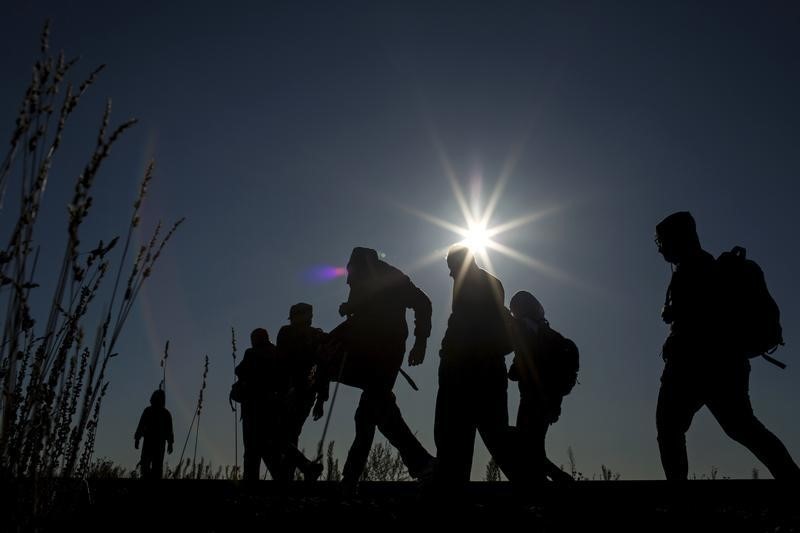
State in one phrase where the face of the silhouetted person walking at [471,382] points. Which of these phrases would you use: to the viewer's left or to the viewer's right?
to the viewer's left

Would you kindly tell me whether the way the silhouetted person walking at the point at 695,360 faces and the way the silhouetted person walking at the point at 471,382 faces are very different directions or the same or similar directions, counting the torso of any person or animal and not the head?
same or similar directions

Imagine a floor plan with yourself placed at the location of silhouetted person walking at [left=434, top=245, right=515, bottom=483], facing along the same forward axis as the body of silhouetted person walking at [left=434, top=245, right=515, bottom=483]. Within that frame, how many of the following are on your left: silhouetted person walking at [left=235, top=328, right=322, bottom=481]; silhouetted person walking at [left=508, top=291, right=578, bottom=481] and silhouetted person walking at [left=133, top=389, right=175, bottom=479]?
0

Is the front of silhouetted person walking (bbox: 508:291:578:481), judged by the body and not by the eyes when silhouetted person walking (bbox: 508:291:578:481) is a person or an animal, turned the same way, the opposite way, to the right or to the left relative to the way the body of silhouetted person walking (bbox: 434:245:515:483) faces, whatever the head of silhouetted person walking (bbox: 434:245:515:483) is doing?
the same way

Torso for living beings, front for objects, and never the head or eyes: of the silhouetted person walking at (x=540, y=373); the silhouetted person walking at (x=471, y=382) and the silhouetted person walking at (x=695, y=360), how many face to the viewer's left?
3

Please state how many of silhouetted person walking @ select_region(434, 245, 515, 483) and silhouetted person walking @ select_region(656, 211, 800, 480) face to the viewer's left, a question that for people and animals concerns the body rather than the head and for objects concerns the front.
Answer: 2

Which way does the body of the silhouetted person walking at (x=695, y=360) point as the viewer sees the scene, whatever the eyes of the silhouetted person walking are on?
to the viewer's left

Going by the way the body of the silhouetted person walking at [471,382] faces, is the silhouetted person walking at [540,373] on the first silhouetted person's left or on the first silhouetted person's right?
on the first silhouetted person's right

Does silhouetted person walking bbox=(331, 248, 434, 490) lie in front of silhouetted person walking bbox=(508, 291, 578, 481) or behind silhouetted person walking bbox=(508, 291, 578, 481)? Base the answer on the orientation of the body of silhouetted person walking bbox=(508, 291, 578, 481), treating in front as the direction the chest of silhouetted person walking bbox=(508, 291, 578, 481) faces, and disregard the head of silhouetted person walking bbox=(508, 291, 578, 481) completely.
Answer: in front

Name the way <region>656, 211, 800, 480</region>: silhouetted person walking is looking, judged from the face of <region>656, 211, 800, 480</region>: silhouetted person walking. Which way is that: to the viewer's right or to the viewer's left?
to the viewer's left

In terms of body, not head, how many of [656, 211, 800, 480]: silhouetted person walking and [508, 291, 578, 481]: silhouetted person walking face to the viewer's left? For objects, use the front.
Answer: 2

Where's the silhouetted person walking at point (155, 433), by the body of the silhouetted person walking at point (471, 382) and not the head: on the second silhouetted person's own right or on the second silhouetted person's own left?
on the second silhouetted person's own right

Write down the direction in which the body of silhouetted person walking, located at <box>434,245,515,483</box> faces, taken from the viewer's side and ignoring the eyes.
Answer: to the viewer's left

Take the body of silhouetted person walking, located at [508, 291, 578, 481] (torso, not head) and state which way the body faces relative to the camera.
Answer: to the viewer's left

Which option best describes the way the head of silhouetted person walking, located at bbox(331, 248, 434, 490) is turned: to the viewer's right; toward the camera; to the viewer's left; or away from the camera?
to the viewer's left
